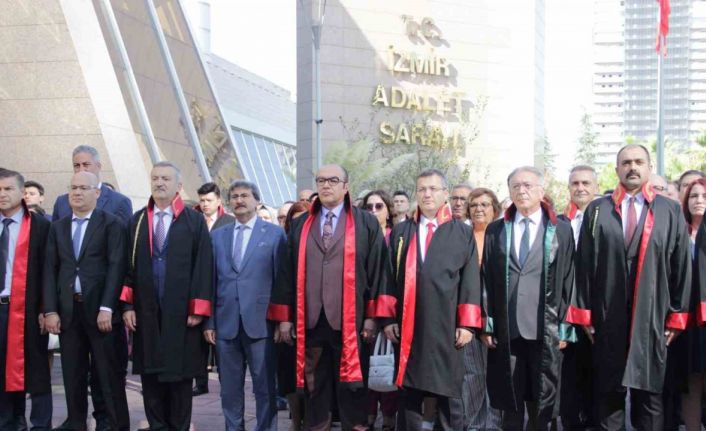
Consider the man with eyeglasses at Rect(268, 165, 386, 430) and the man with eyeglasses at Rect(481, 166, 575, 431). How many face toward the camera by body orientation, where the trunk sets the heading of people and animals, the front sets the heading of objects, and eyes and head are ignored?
2

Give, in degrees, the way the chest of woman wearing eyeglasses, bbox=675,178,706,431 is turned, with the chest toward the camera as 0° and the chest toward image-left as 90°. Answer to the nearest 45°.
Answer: approximately 45°

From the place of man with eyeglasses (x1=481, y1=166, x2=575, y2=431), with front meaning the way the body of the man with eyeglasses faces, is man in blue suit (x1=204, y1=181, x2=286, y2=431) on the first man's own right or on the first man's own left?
on the first man's own right

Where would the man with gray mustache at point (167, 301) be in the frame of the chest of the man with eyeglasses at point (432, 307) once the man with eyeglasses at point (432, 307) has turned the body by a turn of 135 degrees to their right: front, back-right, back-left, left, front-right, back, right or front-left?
front-left

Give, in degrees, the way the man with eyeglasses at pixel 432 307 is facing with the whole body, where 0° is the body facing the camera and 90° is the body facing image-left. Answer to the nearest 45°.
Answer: approximately 0°

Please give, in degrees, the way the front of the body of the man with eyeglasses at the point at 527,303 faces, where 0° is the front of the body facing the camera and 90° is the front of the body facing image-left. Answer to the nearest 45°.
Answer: approximately 0°

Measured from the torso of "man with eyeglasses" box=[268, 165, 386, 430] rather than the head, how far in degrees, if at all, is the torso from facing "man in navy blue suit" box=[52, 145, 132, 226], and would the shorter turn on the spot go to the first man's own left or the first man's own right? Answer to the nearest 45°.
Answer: approximately 135° to the first man's own right

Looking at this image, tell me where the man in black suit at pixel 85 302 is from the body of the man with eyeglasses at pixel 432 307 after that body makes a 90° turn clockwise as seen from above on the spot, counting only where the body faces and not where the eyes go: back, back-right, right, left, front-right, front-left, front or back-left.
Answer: front

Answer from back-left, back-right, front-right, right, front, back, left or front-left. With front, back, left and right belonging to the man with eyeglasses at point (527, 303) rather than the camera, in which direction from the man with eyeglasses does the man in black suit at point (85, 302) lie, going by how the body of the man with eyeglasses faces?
right

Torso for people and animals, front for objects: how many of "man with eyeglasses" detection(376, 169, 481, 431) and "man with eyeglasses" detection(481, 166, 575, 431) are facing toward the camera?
2
